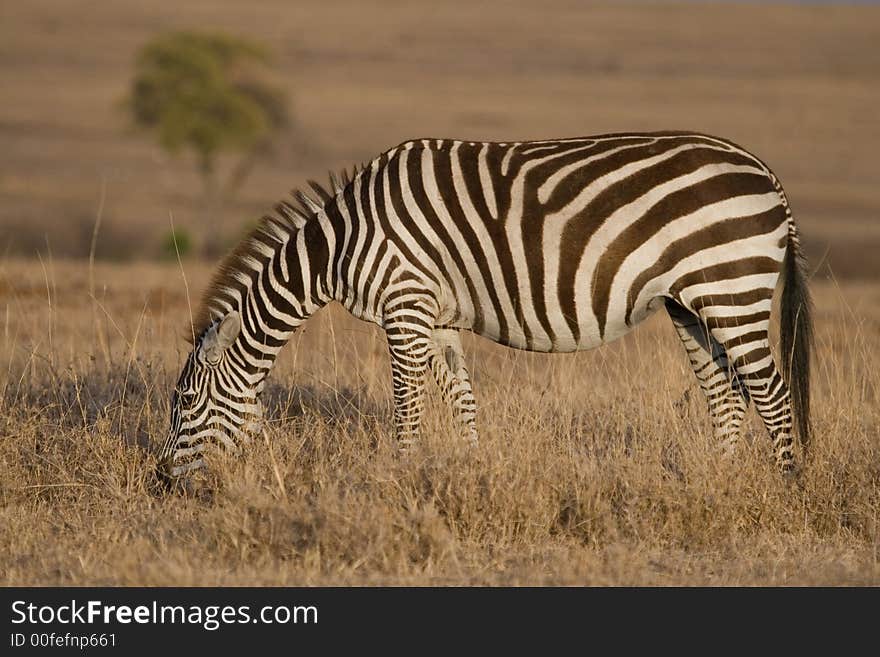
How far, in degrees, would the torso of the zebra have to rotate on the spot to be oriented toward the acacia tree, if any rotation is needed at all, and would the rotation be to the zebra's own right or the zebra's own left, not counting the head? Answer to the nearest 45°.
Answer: approximately 90° to the zebra's own right

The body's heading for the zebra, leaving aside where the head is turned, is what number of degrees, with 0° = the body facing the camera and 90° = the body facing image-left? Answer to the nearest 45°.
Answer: approximately 90°
